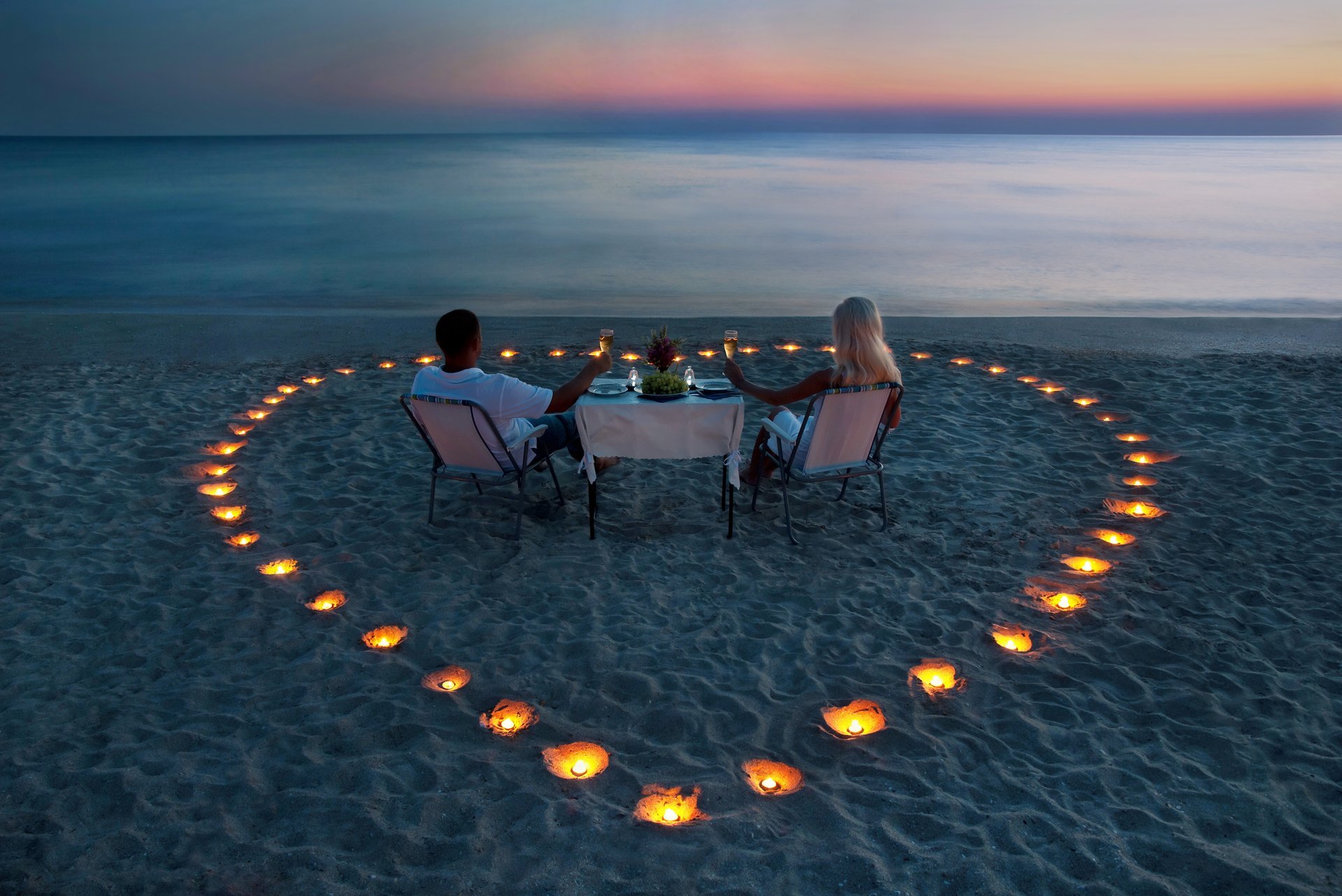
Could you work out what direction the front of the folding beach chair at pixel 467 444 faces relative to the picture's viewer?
facing away from the viewer and to the right of the viewer

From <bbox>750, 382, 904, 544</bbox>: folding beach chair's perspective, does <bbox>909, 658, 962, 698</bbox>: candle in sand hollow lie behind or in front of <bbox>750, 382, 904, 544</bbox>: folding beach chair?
behind

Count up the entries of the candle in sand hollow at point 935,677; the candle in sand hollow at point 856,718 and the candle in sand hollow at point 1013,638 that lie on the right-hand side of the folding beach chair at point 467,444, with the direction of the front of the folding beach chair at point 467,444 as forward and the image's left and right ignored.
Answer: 3

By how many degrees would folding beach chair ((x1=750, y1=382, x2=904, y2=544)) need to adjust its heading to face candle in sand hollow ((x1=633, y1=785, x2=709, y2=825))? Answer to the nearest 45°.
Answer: approximately 135° to its left

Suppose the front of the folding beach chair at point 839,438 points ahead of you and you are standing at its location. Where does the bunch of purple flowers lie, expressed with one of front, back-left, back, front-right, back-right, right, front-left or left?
front-left

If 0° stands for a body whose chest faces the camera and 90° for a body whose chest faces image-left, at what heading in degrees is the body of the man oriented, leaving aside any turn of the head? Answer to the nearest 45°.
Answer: approximately 225°

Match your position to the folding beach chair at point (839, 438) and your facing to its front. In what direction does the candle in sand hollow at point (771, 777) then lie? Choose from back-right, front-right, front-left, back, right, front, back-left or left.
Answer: back-left

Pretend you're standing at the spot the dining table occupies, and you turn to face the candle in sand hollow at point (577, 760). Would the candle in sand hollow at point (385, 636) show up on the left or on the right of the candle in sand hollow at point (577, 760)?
right

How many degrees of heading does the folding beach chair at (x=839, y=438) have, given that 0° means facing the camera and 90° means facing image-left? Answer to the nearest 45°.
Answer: approximately 135°

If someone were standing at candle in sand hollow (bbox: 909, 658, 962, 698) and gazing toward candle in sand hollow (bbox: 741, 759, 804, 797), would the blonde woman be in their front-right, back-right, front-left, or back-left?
back-right

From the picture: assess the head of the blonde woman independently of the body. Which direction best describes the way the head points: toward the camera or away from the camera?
away from the camera

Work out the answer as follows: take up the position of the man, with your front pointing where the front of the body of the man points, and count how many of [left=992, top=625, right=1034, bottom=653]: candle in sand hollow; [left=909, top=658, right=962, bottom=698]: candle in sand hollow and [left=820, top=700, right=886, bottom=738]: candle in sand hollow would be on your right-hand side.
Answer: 3

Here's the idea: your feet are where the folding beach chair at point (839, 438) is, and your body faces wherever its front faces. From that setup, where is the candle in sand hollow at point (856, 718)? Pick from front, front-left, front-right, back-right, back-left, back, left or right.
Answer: back-left

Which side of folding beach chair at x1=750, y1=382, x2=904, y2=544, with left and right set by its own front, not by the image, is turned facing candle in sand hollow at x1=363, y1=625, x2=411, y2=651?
left

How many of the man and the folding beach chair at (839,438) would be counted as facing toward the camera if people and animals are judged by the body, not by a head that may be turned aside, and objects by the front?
0
